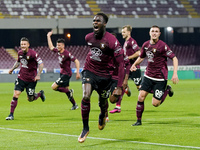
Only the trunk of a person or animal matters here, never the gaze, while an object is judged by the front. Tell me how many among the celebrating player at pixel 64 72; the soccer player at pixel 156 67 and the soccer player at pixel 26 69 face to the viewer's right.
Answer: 0

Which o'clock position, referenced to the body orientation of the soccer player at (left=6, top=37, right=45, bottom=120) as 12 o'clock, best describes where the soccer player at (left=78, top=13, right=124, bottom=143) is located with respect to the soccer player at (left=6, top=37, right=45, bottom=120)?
the soccer player at (left=78, top=13, right=124, bottom=143) is roughly at 10 o'clock from the soccer player at (left=6, top=37, right=45, bottom=120).

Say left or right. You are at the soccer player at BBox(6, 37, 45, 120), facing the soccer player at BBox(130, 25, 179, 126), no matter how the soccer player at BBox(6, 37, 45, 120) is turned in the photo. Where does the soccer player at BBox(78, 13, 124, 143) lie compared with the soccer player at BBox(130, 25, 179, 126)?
right

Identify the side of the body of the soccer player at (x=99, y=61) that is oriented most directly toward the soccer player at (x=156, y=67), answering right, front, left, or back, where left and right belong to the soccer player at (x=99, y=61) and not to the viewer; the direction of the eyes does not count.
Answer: back

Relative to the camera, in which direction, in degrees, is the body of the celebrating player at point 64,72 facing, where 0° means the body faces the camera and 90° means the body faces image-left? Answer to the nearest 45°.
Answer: approximately 45°

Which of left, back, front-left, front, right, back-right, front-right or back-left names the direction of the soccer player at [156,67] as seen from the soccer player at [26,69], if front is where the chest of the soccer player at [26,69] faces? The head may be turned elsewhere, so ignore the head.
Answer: left

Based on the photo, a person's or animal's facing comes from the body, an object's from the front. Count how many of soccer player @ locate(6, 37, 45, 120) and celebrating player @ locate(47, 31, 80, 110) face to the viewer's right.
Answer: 0

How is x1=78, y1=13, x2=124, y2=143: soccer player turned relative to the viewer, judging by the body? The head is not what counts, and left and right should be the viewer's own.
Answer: facing the viewer and to the left of the viewer

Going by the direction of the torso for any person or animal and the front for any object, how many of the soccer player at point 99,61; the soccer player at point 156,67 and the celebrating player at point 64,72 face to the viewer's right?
0

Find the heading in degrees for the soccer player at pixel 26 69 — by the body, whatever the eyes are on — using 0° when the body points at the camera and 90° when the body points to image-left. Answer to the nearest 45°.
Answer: approximately 45°

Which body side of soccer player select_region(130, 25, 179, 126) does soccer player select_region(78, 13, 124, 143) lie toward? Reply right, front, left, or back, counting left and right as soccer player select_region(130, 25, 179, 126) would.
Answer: front

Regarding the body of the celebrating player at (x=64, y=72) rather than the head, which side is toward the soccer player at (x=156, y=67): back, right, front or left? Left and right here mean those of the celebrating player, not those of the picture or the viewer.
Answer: left

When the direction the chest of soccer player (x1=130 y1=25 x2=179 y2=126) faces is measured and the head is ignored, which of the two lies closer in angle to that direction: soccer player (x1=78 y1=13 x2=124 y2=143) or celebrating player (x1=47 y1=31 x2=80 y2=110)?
the soccer player

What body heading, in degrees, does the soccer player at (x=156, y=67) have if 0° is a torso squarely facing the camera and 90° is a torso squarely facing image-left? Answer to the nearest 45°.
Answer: approximately 45°

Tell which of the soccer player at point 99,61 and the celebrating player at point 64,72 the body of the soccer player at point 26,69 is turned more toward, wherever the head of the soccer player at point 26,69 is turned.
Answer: the soccer player
